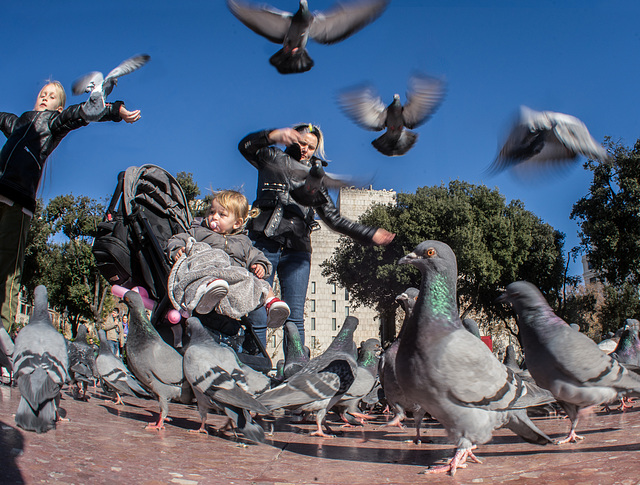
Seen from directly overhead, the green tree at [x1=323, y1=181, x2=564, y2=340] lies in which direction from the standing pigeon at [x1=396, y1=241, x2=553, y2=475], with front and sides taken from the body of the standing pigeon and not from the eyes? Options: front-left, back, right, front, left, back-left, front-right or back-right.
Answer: right

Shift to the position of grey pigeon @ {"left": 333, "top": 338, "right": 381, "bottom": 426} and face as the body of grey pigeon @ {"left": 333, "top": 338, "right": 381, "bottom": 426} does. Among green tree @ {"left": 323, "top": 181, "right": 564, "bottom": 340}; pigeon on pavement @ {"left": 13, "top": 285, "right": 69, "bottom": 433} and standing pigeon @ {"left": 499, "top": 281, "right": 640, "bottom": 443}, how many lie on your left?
1

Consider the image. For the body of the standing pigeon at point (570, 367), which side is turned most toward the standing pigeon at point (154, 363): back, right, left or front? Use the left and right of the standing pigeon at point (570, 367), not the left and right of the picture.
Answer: front

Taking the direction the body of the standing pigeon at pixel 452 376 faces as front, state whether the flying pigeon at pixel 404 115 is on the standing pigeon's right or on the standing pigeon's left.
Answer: on the standing pigeon's right

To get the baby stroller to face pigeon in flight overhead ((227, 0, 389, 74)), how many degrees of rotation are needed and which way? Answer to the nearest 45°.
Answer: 0° — it already faces it

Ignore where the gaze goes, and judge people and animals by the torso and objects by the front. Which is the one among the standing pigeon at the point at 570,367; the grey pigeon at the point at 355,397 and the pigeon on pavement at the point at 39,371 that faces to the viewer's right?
the grey pigeon

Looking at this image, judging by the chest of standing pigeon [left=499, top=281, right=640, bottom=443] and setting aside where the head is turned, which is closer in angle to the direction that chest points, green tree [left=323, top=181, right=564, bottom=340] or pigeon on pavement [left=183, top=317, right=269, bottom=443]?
the pigeon on pavement

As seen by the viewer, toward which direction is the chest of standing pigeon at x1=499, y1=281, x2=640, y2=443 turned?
to the viewer's left

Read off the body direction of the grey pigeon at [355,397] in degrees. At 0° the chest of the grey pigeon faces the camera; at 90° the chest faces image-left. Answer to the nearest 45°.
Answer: approximately 270°

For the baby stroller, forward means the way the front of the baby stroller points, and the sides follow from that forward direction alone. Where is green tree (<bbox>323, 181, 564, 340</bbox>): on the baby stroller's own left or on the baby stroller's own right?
on the baby stroller's own left

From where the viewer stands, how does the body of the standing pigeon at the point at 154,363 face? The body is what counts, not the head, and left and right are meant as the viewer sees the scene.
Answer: facing to the left of the viewer

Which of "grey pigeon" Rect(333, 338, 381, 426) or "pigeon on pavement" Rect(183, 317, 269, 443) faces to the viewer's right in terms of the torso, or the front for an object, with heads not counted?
the grey pigeon
